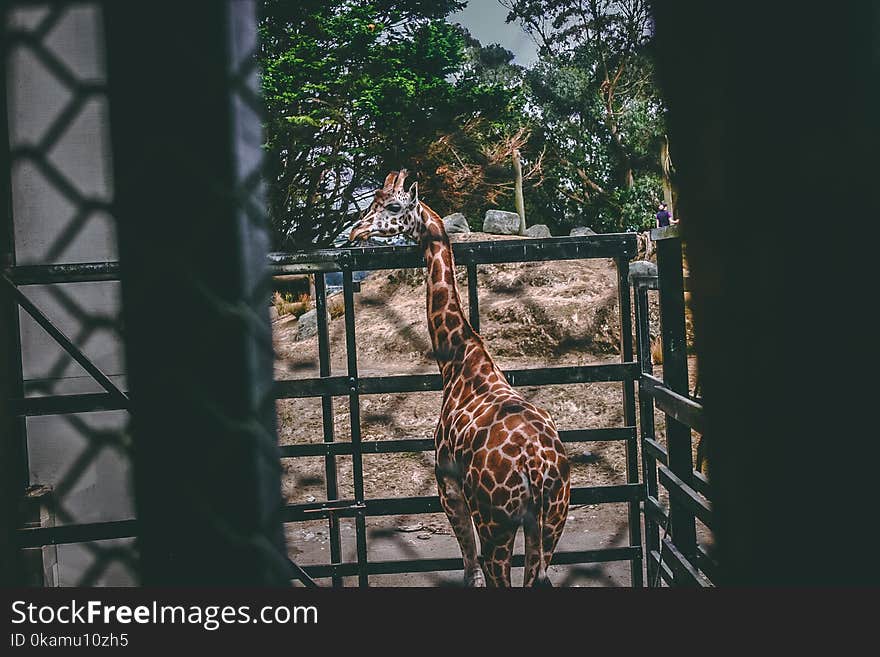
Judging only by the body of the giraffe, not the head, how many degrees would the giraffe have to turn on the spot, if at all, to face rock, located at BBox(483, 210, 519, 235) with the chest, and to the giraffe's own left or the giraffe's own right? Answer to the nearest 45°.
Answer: approximately 45° to the giraffe's own right

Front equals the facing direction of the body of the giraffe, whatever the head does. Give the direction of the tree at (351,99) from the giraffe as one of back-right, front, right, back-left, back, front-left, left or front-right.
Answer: front-right

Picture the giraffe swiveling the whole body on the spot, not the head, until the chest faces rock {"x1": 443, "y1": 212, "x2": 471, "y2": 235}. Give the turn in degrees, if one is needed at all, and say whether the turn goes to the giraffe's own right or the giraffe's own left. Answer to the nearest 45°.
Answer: approximately 45° to the giraffe's own right

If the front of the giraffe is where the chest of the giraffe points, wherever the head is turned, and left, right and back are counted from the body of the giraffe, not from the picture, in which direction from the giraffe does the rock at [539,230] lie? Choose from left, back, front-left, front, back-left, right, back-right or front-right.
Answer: front-right

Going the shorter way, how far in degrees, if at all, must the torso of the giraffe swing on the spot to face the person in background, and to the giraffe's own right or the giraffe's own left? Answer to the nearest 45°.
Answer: approximately 45° to the giraffe's own right

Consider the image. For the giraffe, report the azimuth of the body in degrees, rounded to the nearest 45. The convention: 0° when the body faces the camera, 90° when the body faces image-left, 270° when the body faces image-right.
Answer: approximately 135°

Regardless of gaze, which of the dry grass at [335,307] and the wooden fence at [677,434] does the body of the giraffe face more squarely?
the dry grass

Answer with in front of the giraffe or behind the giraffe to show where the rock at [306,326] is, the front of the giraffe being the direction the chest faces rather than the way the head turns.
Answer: in front

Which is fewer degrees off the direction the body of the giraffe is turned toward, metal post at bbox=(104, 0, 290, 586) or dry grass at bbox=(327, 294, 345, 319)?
the dry grass
